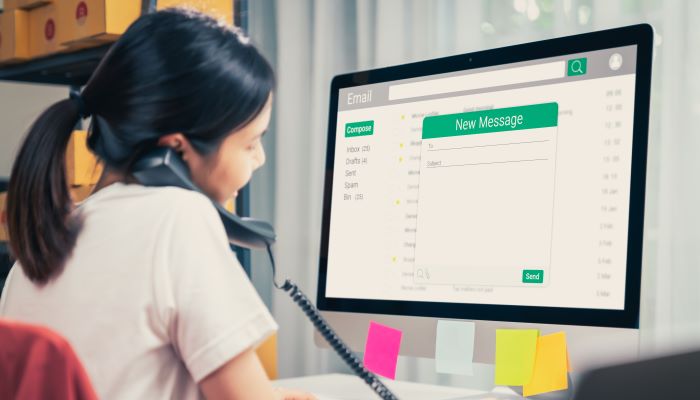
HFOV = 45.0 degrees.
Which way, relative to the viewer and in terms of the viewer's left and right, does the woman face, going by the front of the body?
facing away from the viewer and to the right of the viewer

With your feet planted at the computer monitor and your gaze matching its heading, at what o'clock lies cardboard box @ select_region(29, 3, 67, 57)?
The cardboard box is roughly at 3 o'clock from the computer monitor.

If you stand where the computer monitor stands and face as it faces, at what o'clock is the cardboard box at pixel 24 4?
The cardboard box is roughly at 3 o'clock from the computer monitor.

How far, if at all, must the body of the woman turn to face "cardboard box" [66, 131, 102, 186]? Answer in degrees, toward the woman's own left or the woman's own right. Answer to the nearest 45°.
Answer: approximately 45° to the woman's own left

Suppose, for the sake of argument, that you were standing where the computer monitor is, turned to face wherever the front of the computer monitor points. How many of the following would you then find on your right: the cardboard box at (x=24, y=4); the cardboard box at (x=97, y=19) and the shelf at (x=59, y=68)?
3

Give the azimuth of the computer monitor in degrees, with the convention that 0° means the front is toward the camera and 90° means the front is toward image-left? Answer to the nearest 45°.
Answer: approximately 45°

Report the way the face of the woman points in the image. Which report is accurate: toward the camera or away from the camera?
away from the camera

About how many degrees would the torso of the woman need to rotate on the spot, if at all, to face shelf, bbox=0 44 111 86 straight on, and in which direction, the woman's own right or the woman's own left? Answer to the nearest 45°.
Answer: approximately 45° to the woman's own left

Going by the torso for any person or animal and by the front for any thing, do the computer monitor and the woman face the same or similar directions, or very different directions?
very different directions
